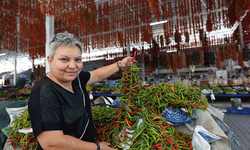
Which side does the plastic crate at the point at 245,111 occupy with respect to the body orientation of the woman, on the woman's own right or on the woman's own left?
on the woman's own left

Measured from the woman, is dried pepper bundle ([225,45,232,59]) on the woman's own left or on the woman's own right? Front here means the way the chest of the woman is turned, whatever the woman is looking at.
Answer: on the woman's own left

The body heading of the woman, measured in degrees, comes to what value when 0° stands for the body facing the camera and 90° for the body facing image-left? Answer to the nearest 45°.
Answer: approximately 315°
